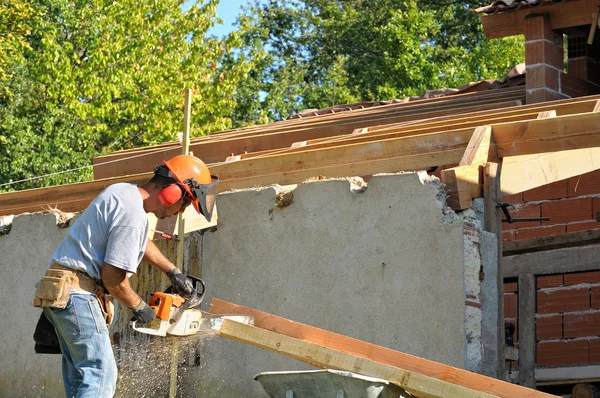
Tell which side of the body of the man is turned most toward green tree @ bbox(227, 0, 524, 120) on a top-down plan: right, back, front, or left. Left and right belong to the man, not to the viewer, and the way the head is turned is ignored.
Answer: left

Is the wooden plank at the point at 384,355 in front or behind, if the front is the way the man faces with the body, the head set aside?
in front

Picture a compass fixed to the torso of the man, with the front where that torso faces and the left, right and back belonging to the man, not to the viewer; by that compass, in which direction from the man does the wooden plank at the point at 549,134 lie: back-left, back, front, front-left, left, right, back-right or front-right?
front

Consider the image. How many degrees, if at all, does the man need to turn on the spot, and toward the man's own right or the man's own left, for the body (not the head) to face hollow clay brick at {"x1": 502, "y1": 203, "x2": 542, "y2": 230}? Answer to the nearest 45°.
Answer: approximately 45° to the man's own left

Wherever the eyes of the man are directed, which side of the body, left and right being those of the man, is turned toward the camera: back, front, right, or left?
right

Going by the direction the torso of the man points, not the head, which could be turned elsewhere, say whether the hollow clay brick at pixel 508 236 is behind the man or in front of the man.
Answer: in front

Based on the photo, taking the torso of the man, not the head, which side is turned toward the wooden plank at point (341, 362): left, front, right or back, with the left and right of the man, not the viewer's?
front

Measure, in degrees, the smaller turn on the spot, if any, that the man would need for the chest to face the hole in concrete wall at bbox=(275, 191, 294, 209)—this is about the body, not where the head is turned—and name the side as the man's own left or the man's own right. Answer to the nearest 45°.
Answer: approximately 45° to the man's own left

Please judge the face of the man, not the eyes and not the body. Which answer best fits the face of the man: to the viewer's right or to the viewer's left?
to the viewer's right

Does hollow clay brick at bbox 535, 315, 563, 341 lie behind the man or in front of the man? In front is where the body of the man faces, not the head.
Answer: in front

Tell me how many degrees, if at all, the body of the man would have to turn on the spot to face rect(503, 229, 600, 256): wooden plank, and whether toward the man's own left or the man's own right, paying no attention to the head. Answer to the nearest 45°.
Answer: approximately 45° to the man's own left
